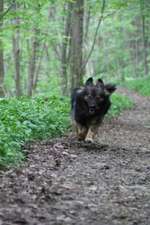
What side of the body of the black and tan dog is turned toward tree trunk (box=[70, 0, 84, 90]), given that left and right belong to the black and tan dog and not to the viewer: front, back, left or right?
back

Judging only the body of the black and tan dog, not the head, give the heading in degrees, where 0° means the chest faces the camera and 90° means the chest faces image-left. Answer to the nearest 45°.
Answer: approximately 0°
